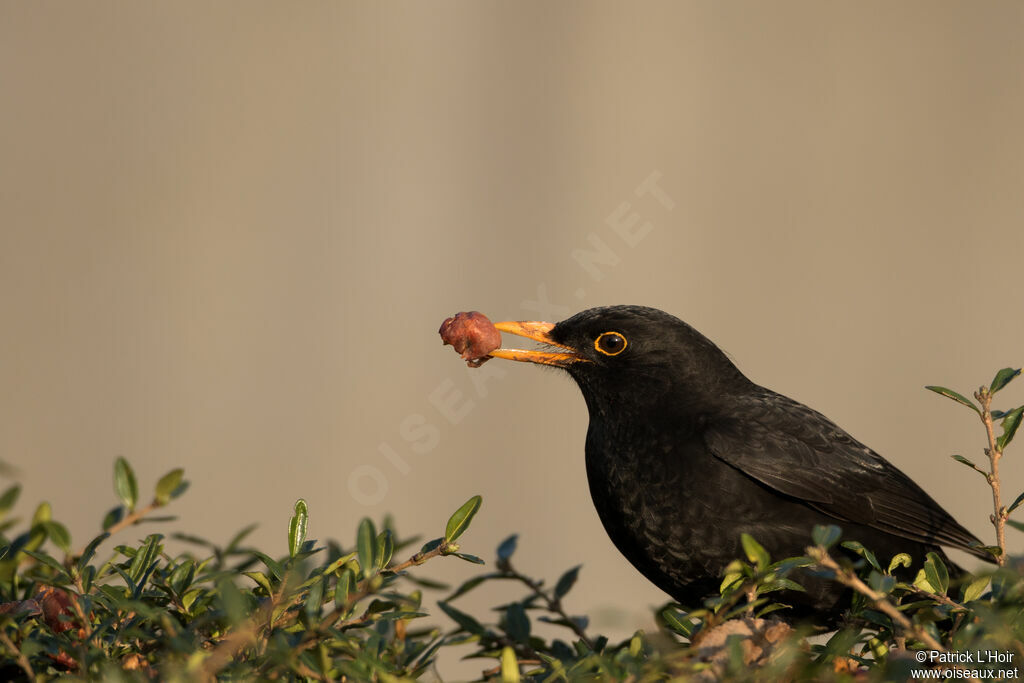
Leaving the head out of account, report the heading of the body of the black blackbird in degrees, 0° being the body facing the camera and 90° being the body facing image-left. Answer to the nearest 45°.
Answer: approximately 90°
